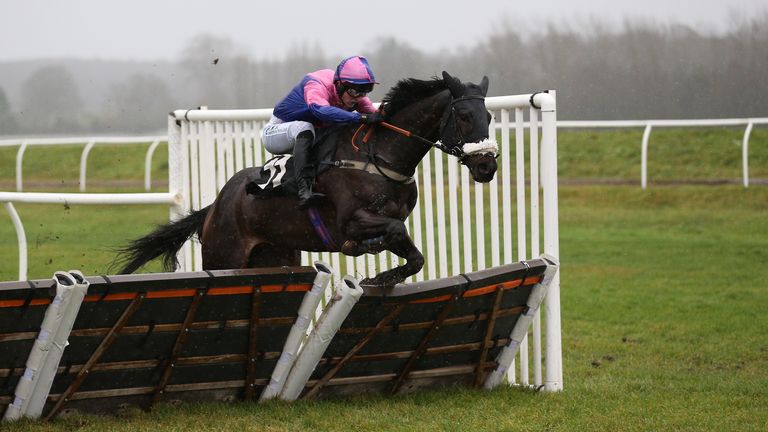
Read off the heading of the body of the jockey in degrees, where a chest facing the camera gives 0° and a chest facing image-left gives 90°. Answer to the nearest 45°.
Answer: approximately 315°
